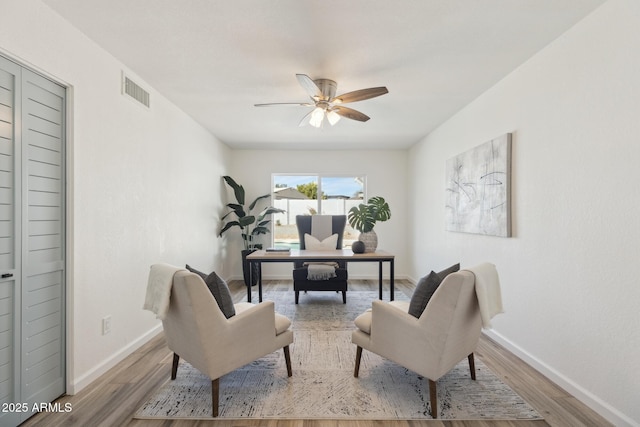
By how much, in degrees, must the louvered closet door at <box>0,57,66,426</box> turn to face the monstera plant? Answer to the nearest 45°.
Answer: approximately 45° to its left

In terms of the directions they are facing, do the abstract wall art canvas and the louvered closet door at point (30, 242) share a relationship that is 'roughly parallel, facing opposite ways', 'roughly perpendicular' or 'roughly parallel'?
roughly parallel, facing opposite ways

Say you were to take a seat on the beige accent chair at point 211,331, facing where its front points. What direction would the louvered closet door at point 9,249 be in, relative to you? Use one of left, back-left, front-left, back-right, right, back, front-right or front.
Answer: back-left

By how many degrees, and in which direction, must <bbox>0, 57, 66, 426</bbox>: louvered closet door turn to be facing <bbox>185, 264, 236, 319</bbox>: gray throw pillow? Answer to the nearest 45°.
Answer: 0° — it already faces it

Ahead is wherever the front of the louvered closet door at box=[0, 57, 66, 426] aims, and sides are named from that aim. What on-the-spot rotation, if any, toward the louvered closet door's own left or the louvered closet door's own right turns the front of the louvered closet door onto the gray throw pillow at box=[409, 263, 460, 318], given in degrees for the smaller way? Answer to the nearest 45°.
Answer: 0° — it already faces it

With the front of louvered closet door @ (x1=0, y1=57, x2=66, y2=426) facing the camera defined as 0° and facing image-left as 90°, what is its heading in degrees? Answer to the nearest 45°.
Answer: approximately 315°

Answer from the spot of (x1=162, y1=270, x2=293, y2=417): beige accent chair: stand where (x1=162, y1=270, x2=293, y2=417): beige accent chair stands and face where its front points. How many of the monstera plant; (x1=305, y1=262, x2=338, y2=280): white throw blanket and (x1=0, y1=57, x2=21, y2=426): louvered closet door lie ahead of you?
2

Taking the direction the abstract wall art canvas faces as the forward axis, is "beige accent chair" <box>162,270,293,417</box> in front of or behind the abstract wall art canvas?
in front

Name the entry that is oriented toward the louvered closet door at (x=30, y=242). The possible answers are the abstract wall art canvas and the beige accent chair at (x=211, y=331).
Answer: the abstract wall art canvas

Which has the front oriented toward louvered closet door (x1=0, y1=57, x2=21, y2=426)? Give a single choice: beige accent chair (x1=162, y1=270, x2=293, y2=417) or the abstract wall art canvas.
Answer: the abstract wall art canvas

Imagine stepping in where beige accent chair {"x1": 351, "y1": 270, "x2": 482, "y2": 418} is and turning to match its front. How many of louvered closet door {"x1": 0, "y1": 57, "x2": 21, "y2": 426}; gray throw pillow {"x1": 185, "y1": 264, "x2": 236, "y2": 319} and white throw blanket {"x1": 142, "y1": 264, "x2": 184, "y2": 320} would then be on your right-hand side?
0

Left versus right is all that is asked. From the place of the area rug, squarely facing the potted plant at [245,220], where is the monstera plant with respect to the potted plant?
right

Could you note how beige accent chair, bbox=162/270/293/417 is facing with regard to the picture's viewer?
facing away from the viewer and to the right of the viewer

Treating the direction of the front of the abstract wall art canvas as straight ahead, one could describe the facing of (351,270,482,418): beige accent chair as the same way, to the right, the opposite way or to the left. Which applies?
to the right

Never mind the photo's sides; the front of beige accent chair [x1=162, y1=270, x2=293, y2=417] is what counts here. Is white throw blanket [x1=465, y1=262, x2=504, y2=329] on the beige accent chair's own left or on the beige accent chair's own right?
on the beige accent chair's own right

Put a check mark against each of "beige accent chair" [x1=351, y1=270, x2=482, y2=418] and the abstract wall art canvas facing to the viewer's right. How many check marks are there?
0

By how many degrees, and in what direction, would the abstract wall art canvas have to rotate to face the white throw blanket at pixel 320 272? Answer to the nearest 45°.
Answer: approximately 45° to its right

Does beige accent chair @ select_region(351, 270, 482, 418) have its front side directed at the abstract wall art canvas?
no
